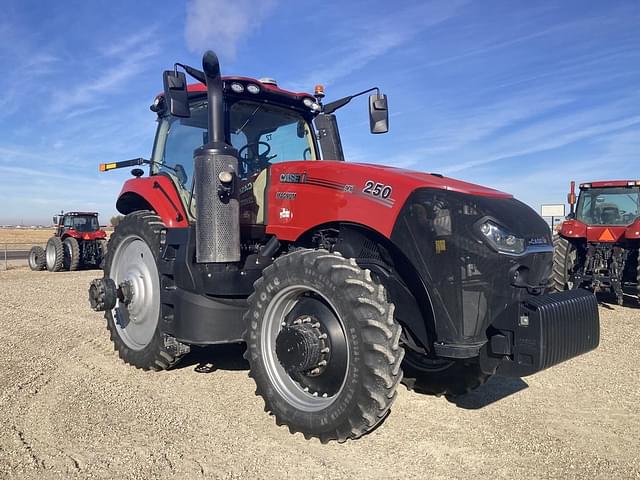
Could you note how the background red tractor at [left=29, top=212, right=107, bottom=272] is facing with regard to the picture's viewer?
facing away from the viewer and to the left of the viewer

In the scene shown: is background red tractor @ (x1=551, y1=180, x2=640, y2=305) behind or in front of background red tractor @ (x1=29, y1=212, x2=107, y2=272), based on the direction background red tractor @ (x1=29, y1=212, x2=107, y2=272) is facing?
behind

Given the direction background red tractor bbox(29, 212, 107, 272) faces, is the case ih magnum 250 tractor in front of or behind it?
behind

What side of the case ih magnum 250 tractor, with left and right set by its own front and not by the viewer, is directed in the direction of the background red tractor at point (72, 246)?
back

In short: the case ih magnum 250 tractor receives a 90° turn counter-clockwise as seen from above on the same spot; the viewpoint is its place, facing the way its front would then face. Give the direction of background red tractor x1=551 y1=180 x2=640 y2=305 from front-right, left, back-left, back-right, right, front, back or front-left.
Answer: front
